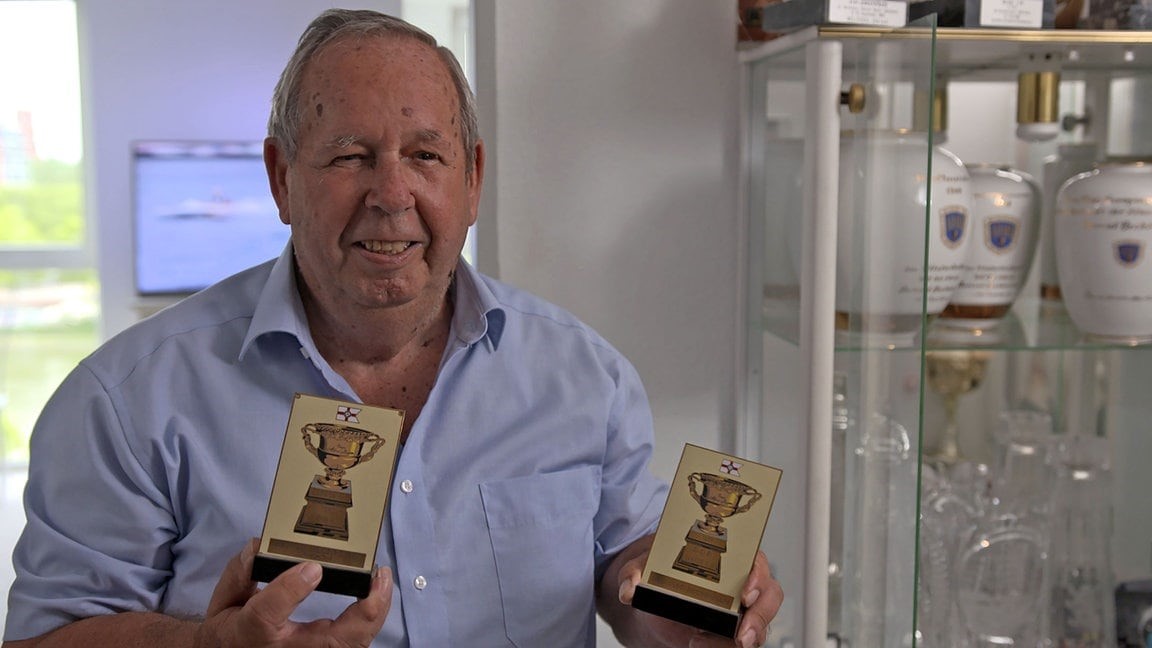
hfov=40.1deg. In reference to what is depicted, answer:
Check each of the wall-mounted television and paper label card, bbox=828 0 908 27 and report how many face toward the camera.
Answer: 2

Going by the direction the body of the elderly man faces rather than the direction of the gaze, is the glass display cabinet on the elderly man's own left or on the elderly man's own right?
on the elderly man's own left

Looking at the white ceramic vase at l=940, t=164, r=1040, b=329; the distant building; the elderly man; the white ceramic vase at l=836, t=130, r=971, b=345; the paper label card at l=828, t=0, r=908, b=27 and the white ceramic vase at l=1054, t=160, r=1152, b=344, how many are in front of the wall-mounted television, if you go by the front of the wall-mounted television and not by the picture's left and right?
5

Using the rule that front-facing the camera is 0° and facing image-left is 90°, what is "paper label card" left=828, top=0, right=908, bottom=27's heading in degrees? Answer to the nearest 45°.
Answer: approximately 0°

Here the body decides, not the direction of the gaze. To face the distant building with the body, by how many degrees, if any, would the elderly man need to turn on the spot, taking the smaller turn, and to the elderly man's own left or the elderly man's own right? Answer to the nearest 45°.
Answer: approximately 180°

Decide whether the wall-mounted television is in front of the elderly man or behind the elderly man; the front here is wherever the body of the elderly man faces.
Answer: behind
